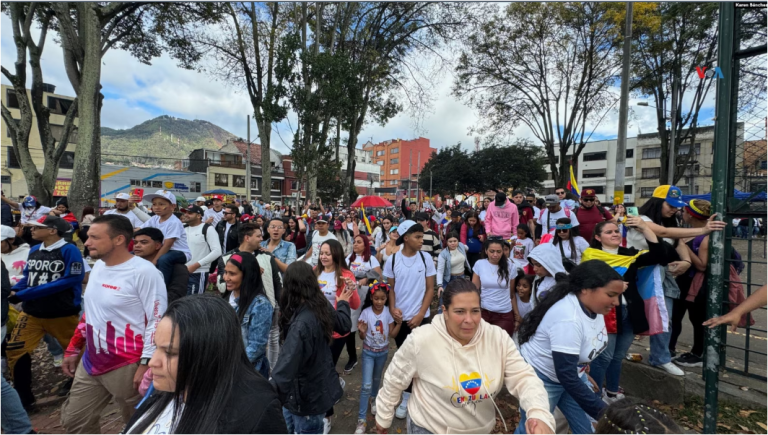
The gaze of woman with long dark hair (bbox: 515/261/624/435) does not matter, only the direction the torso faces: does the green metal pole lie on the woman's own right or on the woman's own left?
on the woman's own left

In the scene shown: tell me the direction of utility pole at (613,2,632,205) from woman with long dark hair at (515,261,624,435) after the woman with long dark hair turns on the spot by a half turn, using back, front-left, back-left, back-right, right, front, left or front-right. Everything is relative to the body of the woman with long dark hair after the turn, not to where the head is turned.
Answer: front-right

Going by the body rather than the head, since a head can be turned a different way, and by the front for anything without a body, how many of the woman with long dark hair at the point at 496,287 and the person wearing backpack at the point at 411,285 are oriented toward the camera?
2

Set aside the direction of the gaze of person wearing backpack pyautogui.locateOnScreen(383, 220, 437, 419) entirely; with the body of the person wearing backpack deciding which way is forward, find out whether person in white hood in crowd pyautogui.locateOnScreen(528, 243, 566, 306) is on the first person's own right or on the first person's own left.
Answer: on the first person's own left

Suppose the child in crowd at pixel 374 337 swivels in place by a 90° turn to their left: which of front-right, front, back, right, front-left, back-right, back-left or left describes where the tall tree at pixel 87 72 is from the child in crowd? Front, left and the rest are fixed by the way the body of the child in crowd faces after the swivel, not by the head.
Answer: back-left

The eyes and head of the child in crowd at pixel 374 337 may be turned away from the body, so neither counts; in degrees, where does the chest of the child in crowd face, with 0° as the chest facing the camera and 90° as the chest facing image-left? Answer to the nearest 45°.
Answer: approximately 0°

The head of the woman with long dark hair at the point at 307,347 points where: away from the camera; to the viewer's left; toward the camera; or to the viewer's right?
away from the camera
